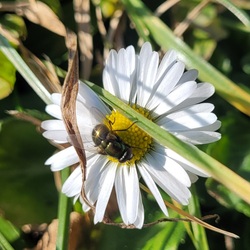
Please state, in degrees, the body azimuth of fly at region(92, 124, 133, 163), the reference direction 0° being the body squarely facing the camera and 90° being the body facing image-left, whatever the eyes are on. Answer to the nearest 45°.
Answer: approximately 315°

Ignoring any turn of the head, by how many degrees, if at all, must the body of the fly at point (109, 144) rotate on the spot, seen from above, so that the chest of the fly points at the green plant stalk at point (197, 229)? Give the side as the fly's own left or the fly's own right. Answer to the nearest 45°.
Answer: approximately 45° to the fly's own left
